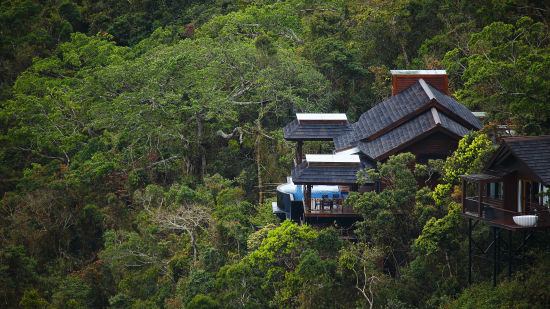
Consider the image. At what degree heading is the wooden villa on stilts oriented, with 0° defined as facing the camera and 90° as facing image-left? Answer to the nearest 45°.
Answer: approximately 45°

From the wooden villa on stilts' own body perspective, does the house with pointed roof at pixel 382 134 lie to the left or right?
on its right
